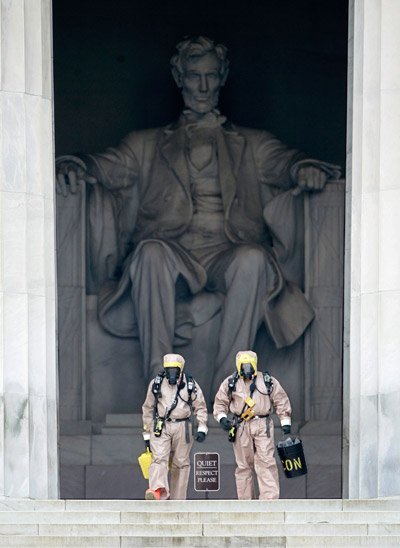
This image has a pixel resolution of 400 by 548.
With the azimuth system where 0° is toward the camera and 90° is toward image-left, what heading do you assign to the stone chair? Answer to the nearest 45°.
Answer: approximately 0°

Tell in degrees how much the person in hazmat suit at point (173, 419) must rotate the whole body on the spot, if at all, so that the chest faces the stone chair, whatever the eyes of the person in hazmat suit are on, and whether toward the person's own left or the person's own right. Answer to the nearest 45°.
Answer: approximately 180°

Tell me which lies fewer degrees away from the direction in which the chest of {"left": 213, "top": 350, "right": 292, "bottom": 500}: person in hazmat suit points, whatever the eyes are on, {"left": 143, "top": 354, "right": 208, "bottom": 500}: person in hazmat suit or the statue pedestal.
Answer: the person in hazmat suit
